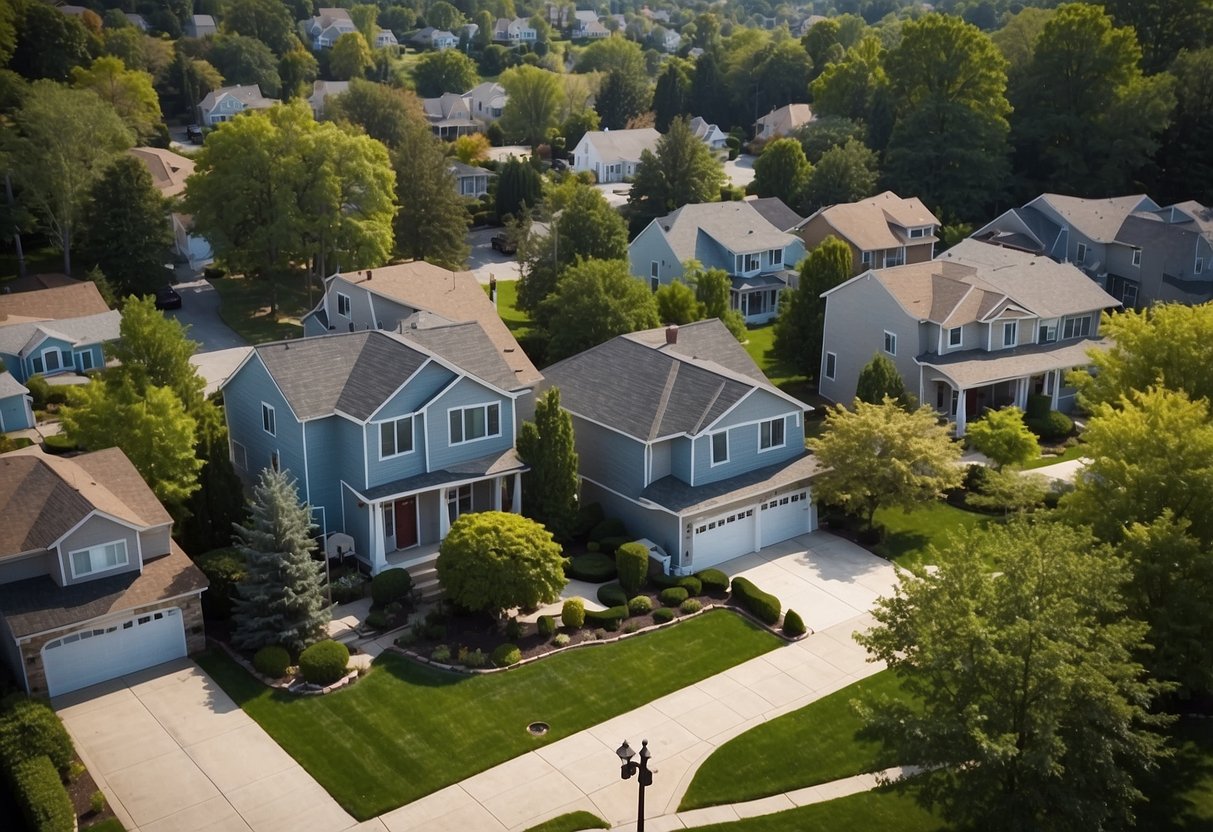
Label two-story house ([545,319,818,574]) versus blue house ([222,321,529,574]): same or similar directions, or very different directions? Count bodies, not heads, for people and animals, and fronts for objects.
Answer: same or similar directions

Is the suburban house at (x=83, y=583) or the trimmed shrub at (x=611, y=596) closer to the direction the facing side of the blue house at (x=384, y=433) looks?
the trimmed shrub

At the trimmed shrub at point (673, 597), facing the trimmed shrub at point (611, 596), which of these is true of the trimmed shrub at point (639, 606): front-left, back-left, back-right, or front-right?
front-left

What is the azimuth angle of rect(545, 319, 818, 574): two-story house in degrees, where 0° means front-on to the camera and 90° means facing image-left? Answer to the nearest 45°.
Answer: approximately 315°

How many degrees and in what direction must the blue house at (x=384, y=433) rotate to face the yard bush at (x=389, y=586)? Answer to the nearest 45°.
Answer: approximately 45° to its right

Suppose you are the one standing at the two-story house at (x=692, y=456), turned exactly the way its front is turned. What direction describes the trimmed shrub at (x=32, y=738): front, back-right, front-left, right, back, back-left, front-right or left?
right

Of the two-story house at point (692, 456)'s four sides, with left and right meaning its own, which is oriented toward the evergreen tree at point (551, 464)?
right

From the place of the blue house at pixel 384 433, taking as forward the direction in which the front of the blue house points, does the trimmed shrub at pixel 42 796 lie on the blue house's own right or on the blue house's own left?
on the blue house's own right

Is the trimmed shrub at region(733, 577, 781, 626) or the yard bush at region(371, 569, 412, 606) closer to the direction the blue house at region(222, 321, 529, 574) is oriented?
the trimmed shrub

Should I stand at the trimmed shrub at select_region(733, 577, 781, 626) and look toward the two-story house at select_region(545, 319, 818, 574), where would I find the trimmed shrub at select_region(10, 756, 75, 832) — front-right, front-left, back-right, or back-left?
back-left

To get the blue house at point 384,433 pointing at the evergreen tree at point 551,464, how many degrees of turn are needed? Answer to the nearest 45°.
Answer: approximately 45° to its left

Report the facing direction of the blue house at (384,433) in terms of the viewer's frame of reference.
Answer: facing the viewer and to the right of the viewer

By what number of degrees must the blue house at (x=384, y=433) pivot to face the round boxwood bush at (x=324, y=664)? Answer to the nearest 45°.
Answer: approximately 45° to its right

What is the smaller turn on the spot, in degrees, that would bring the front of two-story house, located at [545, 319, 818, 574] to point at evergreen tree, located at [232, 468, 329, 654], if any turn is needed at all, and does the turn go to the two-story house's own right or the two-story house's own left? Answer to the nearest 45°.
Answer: approximately 90° to the two-story house's own right

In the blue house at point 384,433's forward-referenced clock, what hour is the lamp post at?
The lamp post is roughly at 1 o'clock from the blue house.

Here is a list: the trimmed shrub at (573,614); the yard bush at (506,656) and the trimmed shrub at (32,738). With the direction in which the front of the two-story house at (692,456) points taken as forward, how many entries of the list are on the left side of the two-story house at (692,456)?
0

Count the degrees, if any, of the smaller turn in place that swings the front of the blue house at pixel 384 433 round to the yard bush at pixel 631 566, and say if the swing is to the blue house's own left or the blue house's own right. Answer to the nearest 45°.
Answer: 0° — it already faces it

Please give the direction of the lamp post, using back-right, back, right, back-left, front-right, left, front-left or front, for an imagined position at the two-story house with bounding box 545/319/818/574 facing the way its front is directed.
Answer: front-right

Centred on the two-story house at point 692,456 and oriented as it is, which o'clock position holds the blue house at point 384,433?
The blue house is roughly at 4 o'clock from the two-story house.
